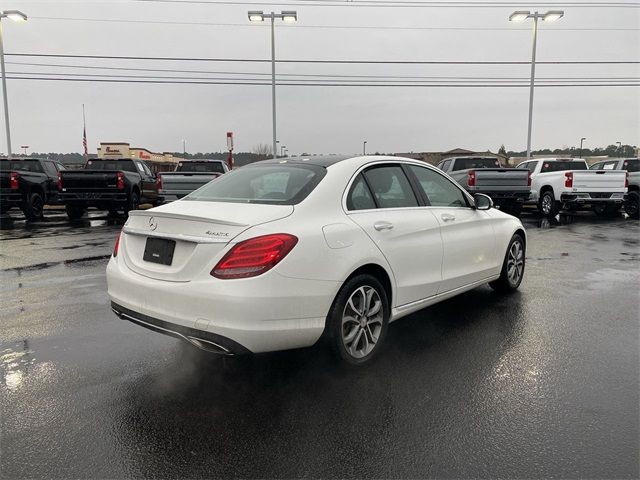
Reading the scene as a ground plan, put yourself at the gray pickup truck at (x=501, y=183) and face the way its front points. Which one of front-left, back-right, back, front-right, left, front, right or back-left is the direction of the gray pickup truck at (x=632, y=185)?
right

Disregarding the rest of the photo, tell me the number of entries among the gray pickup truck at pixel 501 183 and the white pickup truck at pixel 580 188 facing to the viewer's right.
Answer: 0

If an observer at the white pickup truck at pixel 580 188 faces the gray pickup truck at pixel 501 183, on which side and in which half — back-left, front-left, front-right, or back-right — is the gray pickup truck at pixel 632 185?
back-right

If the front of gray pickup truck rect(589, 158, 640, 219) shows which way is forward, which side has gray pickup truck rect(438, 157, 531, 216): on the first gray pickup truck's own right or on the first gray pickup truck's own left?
on the first gray pickup truck's own left

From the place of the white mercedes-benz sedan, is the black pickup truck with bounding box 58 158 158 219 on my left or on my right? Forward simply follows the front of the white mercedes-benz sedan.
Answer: on my left

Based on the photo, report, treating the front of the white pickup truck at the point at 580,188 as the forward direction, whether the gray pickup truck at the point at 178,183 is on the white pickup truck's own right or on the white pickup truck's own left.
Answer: on the white pickup truck's own left

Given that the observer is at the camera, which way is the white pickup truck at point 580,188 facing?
facing away from the viewer and to the left of the viewer

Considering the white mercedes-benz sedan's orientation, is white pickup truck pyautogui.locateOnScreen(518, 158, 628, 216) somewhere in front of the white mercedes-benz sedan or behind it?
in front

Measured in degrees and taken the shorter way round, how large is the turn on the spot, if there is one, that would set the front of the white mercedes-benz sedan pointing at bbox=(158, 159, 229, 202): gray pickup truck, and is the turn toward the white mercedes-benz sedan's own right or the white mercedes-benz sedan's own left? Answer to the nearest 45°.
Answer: approximately 45° to the white mercedes-benz sedan's own left

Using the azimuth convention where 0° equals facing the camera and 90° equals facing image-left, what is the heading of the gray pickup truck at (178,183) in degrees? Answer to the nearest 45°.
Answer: approximately 225°

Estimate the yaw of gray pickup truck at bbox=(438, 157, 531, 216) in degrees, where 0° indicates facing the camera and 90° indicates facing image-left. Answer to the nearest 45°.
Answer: approximately 135°

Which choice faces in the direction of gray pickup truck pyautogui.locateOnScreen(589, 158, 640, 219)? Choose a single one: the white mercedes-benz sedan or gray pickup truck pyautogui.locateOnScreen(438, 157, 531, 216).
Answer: the white mercedes-benz sedan
